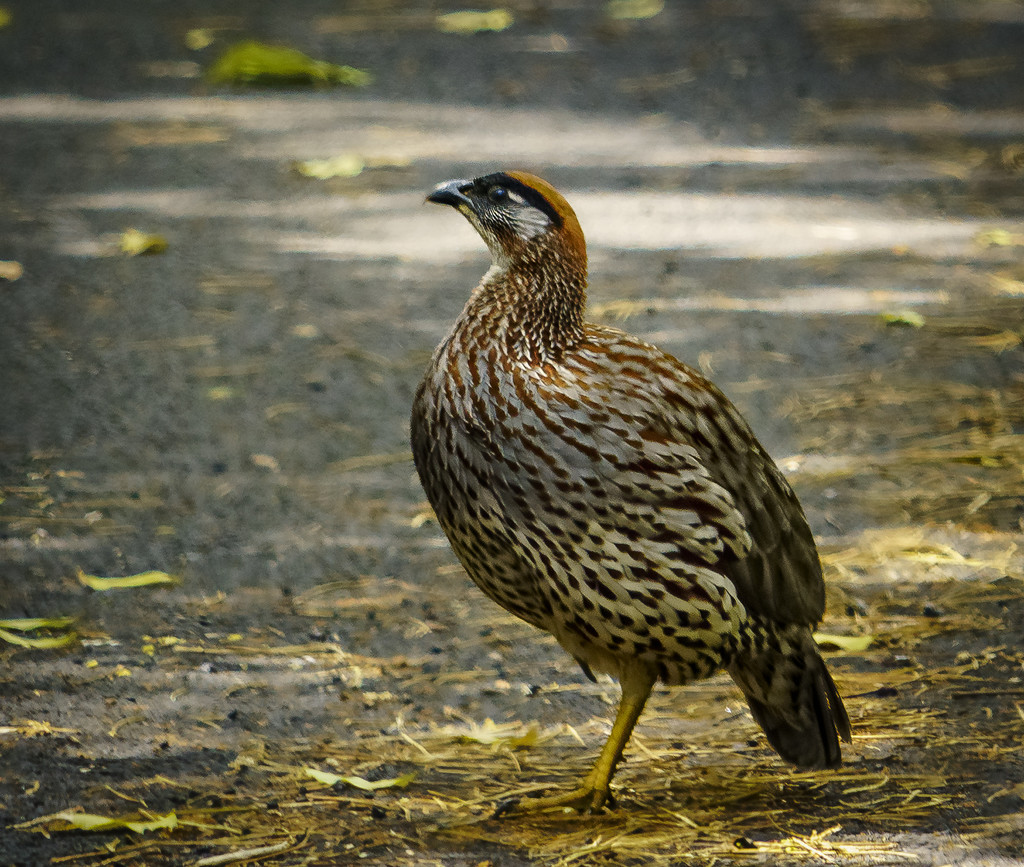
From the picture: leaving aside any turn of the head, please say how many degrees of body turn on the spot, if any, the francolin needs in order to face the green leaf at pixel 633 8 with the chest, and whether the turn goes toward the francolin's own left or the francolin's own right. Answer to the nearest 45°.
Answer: approximately 90° to the francolin's own right

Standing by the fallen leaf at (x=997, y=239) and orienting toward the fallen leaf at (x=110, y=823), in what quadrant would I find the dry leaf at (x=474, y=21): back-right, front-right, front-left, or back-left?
back-right

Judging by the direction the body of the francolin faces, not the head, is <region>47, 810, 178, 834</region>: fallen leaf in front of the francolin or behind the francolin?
in front

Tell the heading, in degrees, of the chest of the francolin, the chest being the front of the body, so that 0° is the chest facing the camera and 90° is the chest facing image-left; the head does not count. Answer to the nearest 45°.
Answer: approximately 90°

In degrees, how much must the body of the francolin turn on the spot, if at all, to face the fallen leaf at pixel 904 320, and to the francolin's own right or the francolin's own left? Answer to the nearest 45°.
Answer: approximately 90° to the francolin's own right

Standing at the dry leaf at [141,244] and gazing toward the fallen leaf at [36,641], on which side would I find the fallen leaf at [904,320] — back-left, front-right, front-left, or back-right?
front-left

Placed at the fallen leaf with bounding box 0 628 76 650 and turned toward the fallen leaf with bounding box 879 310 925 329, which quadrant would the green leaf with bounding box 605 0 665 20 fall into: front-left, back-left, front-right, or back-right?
front-left

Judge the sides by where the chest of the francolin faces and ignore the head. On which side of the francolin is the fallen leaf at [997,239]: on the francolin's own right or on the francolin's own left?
on the francolin's own right

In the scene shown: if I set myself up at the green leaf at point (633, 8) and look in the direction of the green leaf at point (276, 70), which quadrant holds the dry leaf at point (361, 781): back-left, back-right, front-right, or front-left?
front-left
